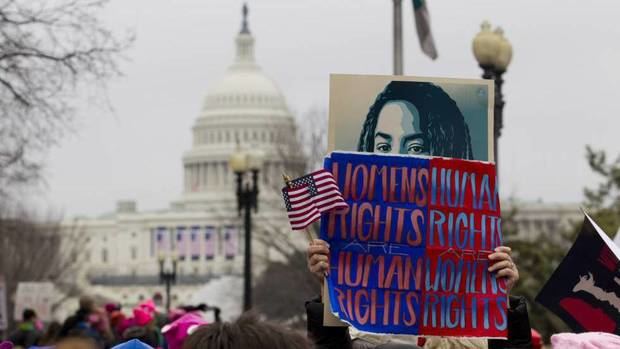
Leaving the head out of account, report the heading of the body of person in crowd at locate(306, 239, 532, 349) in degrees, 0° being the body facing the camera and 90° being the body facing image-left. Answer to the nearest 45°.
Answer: approximately 0°

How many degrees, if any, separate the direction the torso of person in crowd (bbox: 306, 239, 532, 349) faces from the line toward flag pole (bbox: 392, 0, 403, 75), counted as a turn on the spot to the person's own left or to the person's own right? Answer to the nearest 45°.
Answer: approximately 180°

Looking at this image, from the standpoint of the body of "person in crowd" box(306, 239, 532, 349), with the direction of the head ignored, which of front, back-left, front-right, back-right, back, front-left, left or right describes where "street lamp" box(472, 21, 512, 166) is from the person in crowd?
back

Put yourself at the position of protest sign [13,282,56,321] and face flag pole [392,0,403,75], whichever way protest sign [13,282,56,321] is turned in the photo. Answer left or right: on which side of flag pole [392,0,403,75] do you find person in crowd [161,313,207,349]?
right

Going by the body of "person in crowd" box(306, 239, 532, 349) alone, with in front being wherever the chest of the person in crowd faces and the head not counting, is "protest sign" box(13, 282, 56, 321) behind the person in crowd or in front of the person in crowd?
behind
